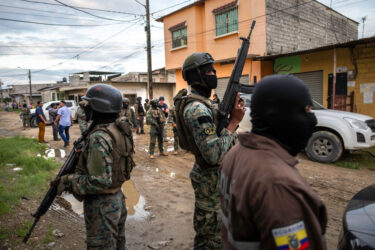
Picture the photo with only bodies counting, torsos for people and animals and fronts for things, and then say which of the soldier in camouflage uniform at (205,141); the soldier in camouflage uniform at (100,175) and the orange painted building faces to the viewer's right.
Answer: the soldier in camouflage uniform at (205,141)

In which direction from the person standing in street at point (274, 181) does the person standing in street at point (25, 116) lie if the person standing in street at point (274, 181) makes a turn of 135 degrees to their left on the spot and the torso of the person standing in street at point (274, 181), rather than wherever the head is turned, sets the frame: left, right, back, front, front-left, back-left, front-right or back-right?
front-right

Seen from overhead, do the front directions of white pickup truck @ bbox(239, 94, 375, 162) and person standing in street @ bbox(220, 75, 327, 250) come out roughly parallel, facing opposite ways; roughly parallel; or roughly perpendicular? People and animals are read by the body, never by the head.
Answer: roughly perpendicular

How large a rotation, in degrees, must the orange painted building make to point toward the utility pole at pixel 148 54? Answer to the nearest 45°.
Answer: approximately 45° to its right

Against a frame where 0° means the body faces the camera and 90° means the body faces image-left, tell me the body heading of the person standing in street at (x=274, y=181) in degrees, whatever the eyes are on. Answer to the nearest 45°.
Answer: approximately 225°

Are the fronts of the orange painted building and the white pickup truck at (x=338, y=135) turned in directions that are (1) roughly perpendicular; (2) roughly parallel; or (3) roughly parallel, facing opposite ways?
roughly perpendicular

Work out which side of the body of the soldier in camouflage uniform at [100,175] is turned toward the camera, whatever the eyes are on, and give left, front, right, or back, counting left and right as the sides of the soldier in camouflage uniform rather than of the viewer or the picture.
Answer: left

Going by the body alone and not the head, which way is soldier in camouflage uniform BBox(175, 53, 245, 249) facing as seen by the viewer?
to the viewer's right

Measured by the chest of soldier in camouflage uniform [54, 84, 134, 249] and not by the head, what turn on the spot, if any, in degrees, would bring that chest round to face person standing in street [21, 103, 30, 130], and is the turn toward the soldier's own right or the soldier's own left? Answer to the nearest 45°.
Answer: approximately 90° to the soldier's own right

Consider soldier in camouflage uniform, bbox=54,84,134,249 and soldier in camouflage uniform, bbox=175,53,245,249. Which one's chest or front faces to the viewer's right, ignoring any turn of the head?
soldier in camouflage uniform, bbox=175,53,245,249

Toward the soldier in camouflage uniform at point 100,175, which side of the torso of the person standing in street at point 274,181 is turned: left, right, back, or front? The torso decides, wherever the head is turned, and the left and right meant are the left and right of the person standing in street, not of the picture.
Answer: left

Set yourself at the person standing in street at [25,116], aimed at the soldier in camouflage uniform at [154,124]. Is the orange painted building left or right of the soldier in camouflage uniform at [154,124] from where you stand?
left

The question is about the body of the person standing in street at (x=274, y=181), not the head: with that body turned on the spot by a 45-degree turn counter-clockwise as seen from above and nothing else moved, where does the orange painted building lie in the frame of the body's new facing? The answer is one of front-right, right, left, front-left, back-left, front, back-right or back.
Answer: front
